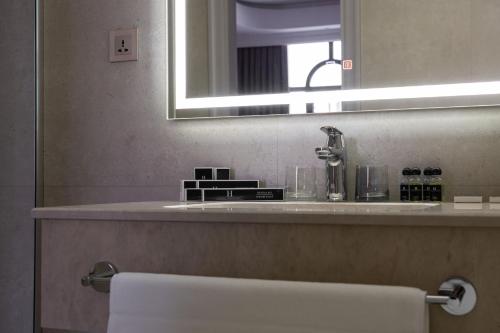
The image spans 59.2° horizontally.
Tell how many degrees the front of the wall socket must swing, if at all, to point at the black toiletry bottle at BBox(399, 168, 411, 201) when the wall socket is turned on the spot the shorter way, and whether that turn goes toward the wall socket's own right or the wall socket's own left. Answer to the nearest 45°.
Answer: approximately 45° to the wall socket's own left

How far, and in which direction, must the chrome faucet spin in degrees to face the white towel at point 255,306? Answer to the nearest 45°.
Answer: approximately 45° to its left

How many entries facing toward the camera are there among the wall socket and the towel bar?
2

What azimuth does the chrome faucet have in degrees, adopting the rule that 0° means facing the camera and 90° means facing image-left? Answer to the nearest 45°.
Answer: approximately 45°

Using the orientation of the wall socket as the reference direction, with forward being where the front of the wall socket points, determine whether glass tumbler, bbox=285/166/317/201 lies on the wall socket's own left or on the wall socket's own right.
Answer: on the wall socket's own left

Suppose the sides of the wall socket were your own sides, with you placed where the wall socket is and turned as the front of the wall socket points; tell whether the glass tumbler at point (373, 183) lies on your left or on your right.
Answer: on your left
